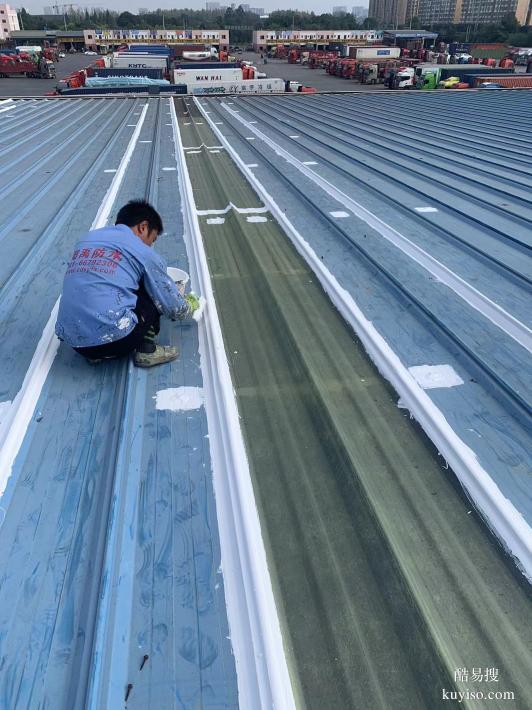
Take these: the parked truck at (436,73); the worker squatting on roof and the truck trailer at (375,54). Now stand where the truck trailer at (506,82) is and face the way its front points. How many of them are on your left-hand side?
1

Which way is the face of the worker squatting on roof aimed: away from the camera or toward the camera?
away from the camera

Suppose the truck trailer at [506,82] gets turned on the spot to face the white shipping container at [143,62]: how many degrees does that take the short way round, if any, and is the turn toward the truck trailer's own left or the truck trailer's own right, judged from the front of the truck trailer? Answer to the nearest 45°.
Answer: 0° — it already faces it

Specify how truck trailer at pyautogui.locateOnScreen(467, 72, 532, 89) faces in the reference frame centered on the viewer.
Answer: facing to the left of the viewer

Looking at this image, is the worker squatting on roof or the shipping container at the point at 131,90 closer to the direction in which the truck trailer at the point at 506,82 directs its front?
the shipping container

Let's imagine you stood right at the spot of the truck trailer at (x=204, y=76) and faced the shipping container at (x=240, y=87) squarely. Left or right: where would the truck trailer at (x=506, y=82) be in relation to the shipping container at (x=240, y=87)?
left

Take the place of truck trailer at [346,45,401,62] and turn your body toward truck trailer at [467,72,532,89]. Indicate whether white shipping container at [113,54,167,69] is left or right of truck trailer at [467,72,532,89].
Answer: right

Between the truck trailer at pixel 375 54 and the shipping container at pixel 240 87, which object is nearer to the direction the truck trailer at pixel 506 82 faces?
the shipping container

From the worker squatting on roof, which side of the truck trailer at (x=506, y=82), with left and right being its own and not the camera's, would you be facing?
left

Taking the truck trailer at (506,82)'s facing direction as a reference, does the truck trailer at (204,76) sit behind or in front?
in front

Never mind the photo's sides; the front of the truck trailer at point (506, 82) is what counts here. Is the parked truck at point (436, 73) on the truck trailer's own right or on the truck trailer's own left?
on the truck trailer's own right
